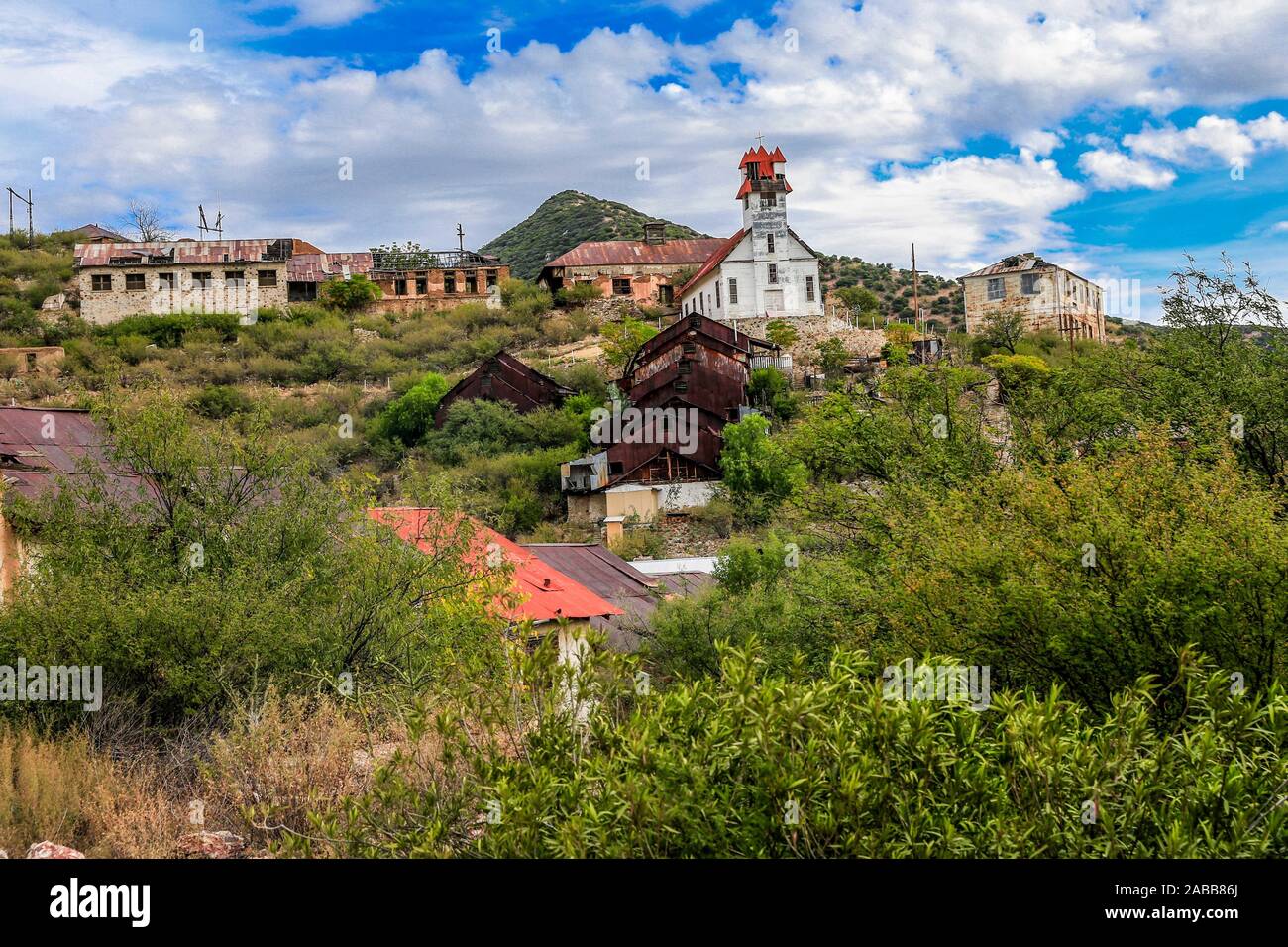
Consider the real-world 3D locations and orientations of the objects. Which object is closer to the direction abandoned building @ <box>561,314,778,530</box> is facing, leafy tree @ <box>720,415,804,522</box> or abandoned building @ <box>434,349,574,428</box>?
the leafy tree

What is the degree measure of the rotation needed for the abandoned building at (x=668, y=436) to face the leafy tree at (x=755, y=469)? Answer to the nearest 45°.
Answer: approximately 45° to its left

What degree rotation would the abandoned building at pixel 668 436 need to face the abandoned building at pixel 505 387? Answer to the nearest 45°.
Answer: approximately 135° to its right

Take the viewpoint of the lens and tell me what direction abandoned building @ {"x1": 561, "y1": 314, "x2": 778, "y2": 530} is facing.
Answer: facing the viewer

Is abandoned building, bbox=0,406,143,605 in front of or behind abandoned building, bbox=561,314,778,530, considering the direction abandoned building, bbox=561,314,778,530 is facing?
in front

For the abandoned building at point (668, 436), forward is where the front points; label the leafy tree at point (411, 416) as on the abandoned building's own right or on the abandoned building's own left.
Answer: on the abandoned building's own right
